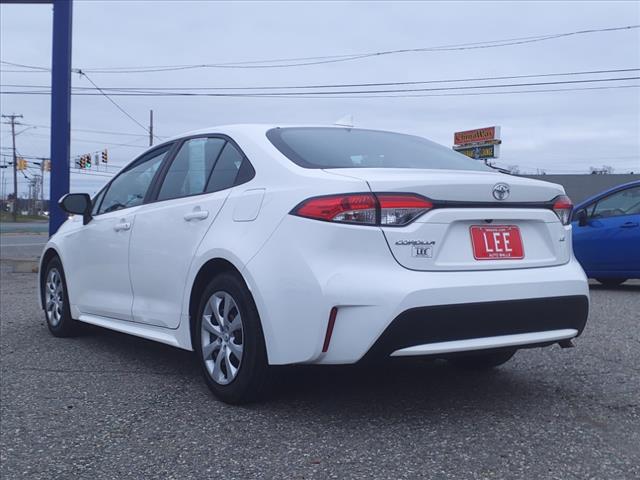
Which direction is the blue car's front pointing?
to the viewer's left

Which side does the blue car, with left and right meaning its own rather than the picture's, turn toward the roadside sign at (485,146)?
right

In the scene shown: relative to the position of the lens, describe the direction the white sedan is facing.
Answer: facing away from the viewer and to the left of the viewer

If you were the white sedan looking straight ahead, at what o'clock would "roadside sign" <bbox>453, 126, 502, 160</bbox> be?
The roadside sign is roughly at 2 o'clock from the white sedan.

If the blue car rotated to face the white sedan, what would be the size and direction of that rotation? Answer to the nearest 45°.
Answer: approximately 90° to its left

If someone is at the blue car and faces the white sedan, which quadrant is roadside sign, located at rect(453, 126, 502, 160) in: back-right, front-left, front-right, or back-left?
back-right

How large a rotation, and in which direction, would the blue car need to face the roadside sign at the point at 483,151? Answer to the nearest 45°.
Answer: approximately 90° to its right

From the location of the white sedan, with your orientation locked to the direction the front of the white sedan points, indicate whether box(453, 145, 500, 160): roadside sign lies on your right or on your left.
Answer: on your right

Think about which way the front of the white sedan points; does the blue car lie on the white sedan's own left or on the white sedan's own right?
on the white sedan's own right
